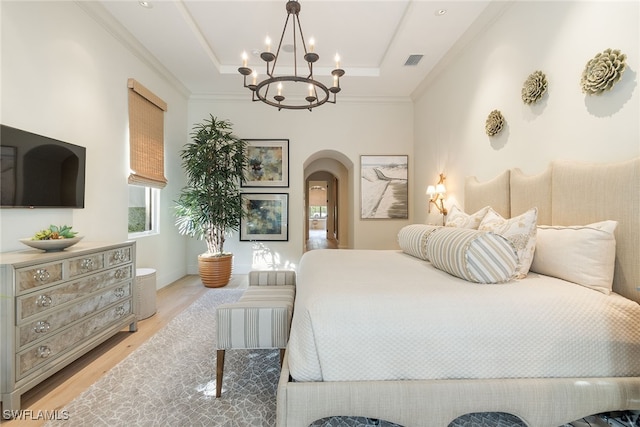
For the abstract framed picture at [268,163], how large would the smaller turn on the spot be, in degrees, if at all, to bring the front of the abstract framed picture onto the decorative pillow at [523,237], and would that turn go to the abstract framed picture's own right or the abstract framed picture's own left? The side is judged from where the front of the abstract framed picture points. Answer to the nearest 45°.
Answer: approximately 45° to the abstract framed picture's own left

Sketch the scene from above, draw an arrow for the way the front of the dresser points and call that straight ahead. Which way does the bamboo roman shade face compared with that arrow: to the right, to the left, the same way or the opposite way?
the same way

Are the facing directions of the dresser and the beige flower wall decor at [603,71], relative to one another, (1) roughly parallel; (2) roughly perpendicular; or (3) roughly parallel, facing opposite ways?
roughly parallel, facing opposite ways

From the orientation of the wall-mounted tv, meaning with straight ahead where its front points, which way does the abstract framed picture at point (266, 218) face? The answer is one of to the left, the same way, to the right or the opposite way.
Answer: to the right

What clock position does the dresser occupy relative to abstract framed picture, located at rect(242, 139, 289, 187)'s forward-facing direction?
The dresser is roughly at 1 o'clock from the abstract framed picture.

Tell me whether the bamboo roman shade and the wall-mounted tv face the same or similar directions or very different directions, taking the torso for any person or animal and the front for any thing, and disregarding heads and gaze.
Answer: same or similar directions

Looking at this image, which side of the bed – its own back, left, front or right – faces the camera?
left

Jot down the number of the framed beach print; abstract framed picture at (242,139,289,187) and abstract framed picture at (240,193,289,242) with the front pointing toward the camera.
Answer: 3

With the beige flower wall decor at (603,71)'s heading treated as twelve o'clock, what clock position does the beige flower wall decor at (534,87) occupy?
the beige flower wall decor at (534,87) is roughly at 3 o'clock from the beige flower wall decor at (603,71).

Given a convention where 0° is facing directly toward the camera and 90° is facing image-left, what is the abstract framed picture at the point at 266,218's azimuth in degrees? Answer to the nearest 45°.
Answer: approximately 0°

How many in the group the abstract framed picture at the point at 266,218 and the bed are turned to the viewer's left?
1

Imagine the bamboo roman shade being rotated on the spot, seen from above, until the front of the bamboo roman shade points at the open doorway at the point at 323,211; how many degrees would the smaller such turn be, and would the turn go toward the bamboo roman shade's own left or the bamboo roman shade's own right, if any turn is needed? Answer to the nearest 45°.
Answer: approximately 90° to the bamboo roman shade's own left

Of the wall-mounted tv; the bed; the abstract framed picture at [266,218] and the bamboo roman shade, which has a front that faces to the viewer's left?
the bed

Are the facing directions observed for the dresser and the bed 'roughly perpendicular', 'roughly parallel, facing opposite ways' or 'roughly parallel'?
roughly parallel, facing opposite ways

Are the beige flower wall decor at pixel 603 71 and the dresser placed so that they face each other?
yes

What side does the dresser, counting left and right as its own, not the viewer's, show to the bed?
front

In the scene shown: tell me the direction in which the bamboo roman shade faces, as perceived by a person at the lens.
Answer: facing the viewer and to the right of the viewer

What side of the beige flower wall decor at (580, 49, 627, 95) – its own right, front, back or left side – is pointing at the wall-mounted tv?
front

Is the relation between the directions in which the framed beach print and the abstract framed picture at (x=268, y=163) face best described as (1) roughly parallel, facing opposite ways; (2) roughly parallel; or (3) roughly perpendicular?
roughly parallel

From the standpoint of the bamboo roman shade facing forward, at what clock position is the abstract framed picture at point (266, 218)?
The abstract framed picture is roughly at 10 o'clock from the bamboo roman shade.

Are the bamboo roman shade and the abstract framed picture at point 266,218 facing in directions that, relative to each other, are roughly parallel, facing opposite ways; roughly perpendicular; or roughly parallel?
roughly perpendicular
